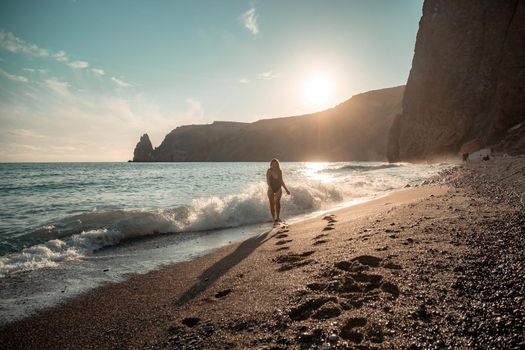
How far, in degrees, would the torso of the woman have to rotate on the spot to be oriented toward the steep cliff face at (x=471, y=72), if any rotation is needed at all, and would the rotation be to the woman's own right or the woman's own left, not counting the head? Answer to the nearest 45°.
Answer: approximately 135° to the woman's own left

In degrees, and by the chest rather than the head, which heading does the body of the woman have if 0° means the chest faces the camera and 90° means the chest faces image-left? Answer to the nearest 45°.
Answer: approximately 0°

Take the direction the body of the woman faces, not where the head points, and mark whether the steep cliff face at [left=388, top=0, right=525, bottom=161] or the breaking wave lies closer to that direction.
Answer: the breaking wave
